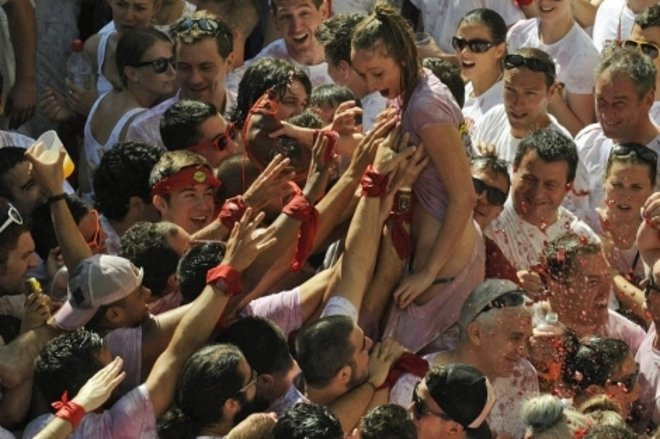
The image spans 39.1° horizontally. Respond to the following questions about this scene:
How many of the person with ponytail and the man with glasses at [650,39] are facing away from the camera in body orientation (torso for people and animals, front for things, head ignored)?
0

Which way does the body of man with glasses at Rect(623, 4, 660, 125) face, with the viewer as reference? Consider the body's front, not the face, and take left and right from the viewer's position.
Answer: facing the viewer and to the left of the viewer

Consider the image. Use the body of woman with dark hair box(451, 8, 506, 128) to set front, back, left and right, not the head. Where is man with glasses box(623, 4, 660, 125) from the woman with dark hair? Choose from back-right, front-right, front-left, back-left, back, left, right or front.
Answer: back-left

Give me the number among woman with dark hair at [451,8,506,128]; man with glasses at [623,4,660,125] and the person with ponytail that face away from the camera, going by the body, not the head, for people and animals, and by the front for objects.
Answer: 0

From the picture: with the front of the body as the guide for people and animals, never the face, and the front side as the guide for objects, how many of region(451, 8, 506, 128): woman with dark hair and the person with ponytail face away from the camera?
0

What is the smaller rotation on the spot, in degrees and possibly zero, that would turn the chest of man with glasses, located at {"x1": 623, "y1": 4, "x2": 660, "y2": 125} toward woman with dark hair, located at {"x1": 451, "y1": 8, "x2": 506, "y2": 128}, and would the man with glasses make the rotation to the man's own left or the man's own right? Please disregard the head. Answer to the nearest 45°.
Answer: approximately 45° to the man's own right

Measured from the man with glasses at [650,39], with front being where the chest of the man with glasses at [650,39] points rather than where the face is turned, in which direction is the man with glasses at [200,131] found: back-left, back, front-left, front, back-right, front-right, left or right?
front

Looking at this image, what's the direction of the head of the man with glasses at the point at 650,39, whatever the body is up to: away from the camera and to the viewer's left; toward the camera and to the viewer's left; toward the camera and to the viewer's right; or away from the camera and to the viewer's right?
toward the camera and to the viewer's left

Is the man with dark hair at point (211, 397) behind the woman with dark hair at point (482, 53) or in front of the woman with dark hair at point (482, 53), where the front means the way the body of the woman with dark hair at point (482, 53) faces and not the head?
in front

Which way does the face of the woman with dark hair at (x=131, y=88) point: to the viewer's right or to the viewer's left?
to the viewer's right
